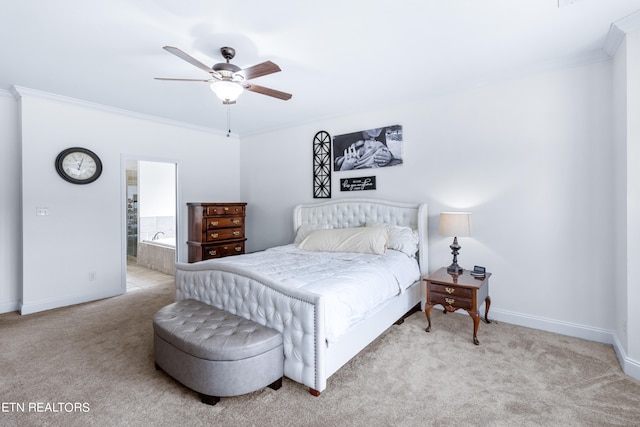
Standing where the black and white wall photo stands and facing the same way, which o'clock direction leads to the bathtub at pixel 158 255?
The bathtub is roughly at 2 o'clock from the black and white wall photo.

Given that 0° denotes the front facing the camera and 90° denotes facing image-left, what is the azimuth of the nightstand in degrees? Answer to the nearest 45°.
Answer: approximately 45°

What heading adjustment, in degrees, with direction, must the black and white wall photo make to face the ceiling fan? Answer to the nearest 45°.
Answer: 0° — it already faces it

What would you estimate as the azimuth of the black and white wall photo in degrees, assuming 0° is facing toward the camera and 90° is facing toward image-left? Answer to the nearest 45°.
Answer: approximately 45°

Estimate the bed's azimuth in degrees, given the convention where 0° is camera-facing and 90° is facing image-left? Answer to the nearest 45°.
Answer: approximately 45°

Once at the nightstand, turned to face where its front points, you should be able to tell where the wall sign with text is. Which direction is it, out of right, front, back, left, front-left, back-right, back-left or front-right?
right

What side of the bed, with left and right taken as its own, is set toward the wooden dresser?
right

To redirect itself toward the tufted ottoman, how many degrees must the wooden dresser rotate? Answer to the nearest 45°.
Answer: approximately 45° to its right

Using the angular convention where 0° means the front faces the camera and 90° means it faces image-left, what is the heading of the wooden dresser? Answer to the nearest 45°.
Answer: approximately 315°

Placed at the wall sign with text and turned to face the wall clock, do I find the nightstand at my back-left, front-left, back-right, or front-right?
back-left
